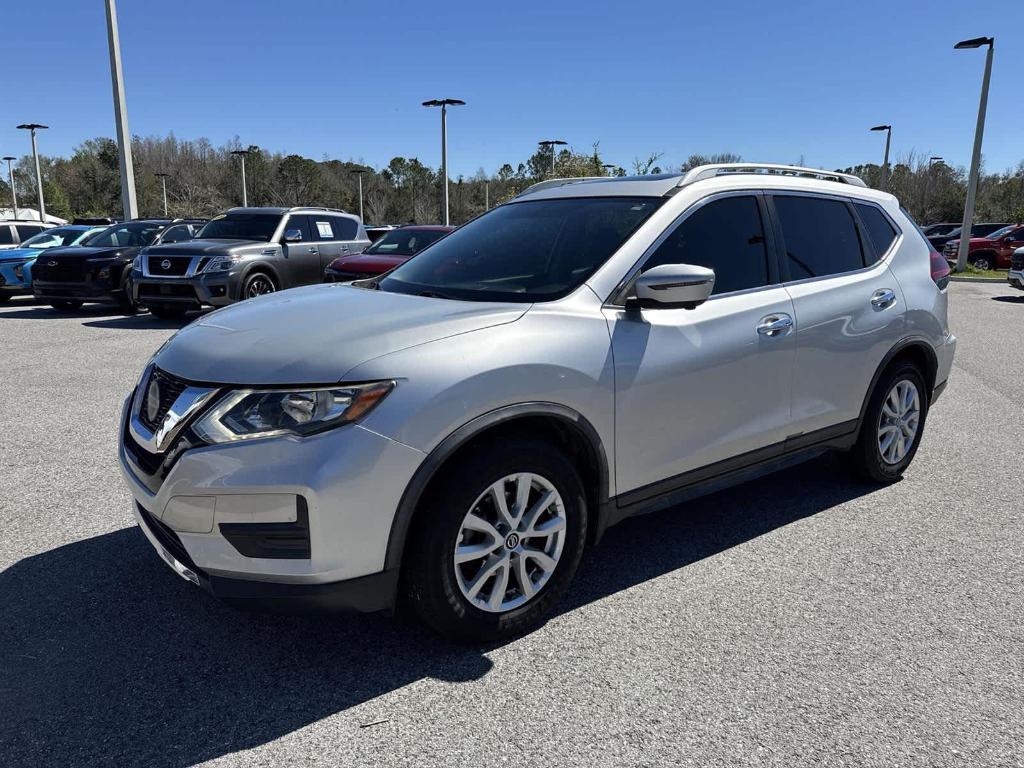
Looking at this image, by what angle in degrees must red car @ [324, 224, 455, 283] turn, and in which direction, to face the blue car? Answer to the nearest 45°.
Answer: approximately 90° to its right

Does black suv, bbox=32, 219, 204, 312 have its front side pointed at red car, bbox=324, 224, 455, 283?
no

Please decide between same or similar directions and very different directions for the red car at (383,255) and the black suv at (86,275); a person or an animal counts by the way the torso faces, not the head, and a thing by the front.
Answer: same or similar directions

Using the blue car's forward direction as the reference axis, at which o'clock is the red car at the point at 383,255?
The red car is roughly at 9 o'clock from the blue car.

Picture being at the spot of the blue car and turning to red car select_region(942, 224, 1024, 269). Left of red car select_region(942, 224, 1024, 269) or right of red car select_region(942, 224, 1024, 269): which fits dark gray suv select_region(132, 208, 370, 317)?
right

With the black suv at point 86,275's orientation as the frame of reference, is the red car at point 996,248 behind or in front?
behind

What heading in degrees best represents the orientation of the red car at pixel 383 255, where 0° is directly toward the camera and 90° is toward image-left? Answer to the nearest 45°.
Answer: approximately 45°

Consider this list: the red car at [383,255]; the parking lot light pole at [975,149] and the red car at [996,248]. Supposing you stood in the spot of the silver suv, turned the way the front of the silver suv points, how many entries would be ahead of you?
0

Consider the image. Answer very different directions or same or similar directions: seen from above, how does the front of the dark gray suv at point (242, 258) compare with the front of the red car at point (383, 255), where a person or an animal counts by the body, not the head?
same or similar directions

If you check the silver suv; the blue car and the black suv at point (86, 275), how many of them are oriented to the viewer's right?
0

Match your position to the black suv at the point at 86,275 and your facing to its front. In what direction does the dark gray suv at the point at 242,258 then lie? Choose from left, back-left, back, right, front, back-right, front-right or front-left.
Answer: left

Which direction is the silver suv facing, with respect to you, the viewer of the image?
facing the viewer and to the left of the viewer

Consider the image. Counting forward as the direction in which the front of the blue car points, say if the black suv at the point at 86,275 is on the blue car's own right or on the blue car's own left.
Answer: on the blue car's own left

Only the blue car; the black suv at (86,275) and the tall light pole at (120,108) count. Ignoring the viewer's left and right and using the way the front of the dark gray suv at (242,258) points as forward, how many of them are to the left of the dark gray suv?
0

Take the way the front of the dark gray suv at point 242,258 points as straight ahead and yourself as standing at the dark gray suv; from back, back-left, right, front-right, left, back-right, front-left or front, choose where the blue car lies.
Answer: right

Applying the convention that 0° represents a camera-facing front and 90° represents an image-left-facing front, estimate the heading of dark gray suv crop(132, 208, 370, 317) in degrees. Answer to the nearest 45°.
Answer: approximately 45°

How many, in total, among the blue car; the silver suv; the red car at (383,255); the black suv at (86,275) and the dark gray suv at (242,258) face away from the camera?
0

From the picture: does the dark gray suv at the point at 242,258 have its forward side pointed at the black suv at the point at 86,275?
no

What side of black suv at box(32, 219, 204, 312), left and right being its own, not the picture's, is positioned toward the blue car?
right

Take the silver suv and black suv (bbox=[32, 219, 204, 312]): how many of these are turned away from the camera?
0

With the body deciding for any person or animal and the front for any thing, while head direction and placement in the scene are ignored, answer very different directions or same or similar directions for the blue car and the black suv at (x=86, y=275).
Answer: same or similar directions

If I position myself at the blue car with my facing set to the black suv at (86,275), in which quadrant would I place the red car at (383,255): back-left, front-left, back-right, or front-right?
front-left
